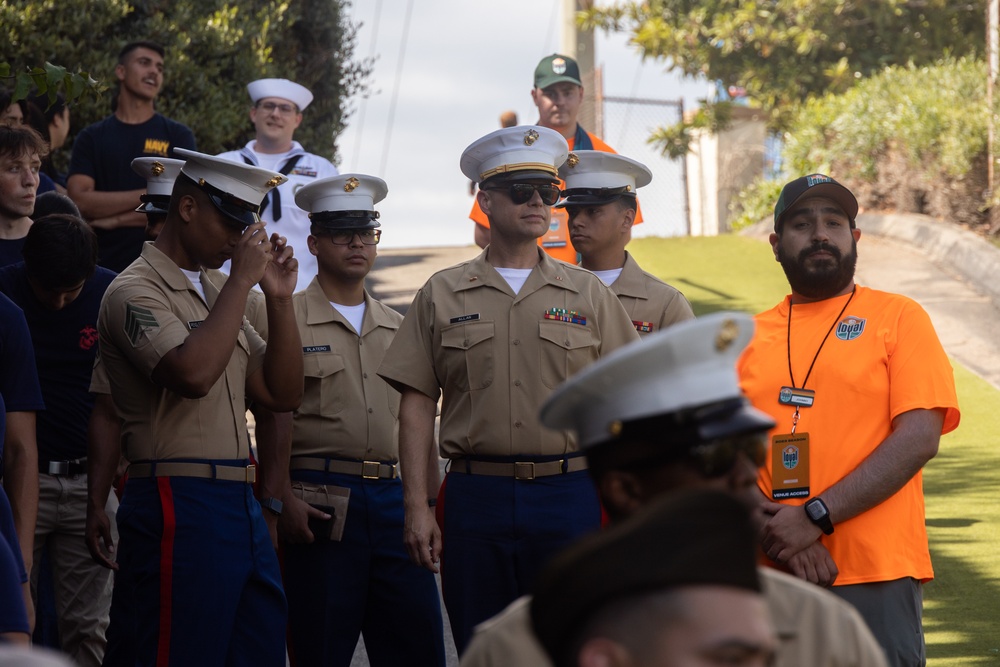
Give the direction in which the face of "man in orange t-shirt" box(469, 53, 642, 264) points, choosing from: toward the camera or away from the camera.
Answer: toward the camera

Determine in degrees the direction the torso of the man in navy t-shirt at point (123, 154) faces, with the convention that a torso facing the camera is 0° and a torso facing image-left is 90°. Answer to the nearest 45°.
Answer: approximately 315°

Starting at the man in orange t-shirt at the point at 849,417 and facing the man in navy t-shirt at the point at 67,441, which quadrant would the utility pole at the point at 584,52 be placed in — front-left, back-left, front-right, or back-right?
front-right

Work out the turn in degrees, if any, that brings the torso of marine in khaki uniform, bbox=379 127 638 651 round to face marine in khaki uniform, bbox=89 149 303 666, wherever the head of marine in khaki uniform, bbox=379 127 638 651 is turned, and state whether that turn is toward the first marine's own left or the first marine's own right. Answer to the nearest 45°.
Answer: approximately 90° to the first marine's own right

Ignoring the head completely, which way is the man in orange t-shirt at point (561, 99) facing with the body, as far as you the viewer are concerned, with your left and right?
facing the viewer

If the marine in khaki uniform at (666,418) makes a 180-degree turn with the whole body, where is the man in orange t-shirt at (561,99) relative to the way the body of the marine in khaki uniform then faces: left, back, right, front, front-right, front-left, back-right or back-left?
front-right

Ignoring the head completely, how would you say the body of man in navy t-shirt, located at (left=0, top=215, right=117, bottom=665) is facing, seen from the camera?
toward the camera

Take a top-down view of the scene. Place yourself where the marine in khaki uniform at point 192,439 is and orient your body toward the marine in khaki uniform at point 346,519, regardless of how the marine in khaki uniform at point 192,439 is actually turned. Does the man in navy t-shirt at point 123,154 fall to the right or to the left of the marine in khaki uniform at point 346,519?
left

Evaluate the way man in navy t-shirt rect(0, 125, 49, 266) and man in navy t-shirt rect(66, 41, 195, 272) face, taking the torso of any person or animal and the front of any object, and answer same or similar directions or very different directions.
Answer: same or similar directions

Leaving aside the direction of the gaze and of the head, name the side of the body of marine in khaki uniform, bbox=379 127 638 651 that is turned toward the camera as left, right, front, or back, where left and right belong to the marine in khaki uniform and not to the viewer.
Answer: front

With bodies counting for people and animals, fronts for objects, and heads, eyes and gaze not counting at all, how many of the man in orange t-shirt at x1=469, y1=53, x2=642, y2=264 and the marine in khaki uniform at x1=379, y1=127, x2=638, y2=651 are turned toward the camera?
2

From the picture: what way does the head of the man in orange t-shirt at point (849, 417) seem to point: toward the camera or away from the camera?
toward the camera
